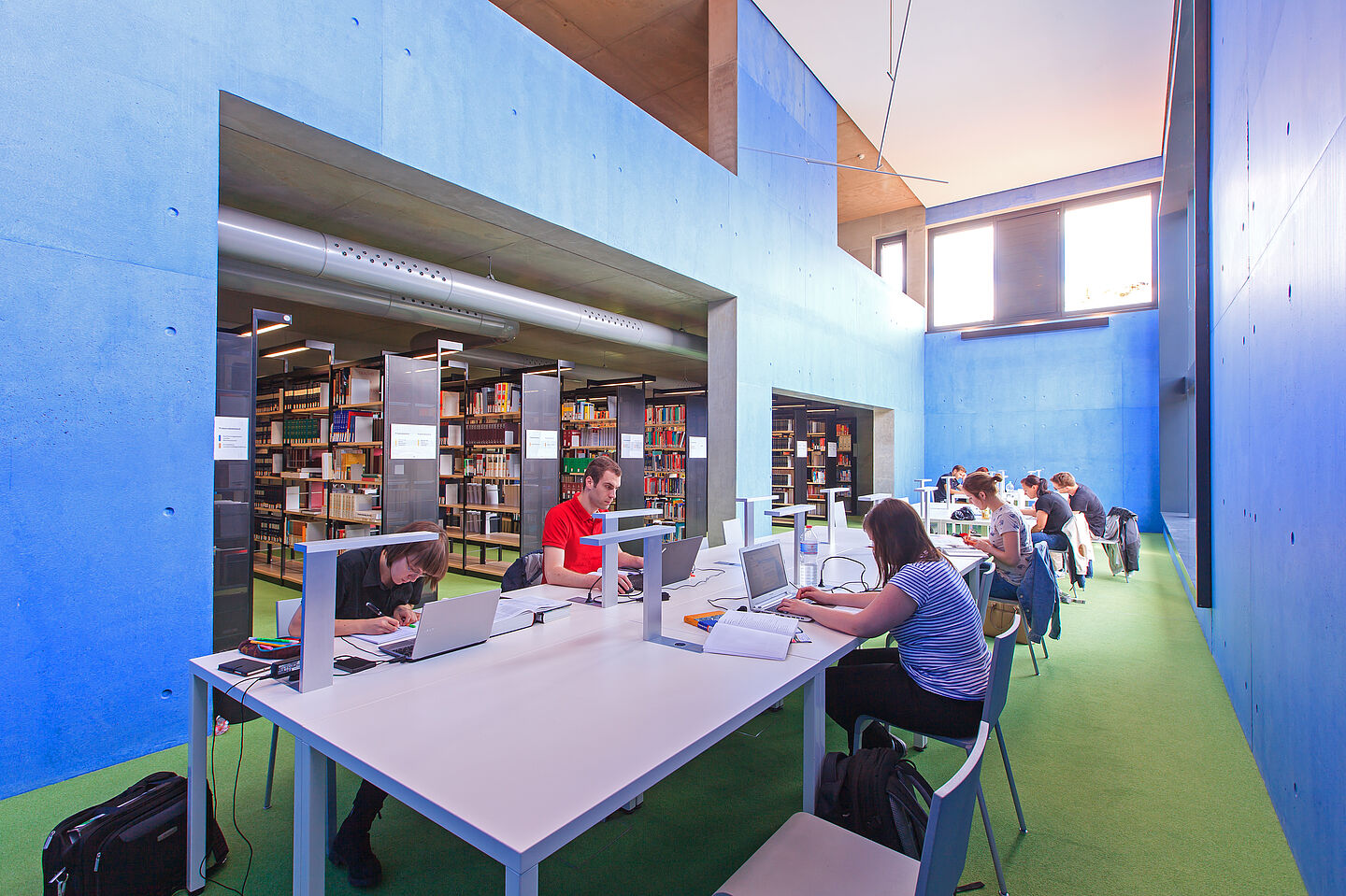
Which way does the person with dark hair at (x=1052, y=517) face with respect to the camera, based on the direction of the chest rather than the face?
to the viewer's left

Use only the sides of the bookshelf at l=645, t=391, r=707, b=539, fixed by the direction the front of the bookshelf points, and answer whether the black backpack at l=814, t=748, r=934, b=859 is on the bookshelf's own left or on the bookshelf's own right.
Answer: on the bookshelf's own left

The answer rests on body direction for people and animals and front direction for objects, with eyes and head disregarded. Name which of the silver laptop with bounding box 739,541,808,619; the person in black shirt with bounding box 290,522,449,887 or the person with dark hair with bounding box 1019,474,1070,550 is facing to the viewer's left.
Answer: the person with dark hair

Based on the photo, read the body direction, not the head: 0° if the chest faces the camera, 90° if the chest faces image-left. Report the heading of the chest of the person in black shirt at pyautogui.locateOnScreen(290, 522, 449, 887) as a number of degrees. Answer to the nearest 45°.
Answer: approximately 315°

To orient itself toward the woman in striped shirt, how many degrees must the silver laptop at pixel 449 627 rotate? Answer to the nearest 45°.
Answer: approximately 135° to its right

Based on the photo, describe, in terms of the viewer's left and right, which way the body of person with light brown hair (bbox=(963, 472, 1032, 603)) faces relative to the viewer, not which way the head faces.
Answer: facing to the left of the viewer

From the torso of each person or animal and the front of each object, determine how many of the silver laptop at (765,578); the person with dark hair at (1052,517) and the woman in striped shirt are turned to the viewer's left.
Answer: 2

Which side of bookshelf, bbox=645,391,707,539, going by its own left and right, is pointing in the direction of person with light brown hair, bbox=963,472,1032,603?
left

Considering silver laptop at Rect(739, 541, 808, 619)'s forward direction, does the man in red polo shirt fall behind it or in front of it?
behind

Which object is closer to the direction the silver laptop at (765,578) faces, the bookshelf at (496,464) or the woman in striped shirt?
the woman in striped shirt

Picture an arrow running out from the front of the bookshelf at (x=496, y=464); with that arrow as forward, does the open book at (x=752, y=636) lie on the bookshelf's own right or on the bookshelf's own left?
on the bookshelf's own left

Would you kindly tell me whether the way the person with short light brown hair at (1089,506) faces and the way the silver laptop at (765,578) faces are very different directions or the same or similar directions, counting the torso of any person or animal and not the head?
very different directions

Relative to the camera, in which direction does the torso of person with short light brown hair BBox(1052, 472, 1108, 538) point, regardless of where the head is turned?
to the viewer's left

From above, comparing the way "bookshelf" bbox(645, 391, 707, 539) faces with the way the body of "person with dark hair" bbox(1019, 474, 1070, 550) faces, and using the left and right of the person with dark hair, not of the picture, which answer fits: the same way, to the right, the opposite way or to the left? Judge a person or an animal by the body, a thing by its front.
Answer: to the left
